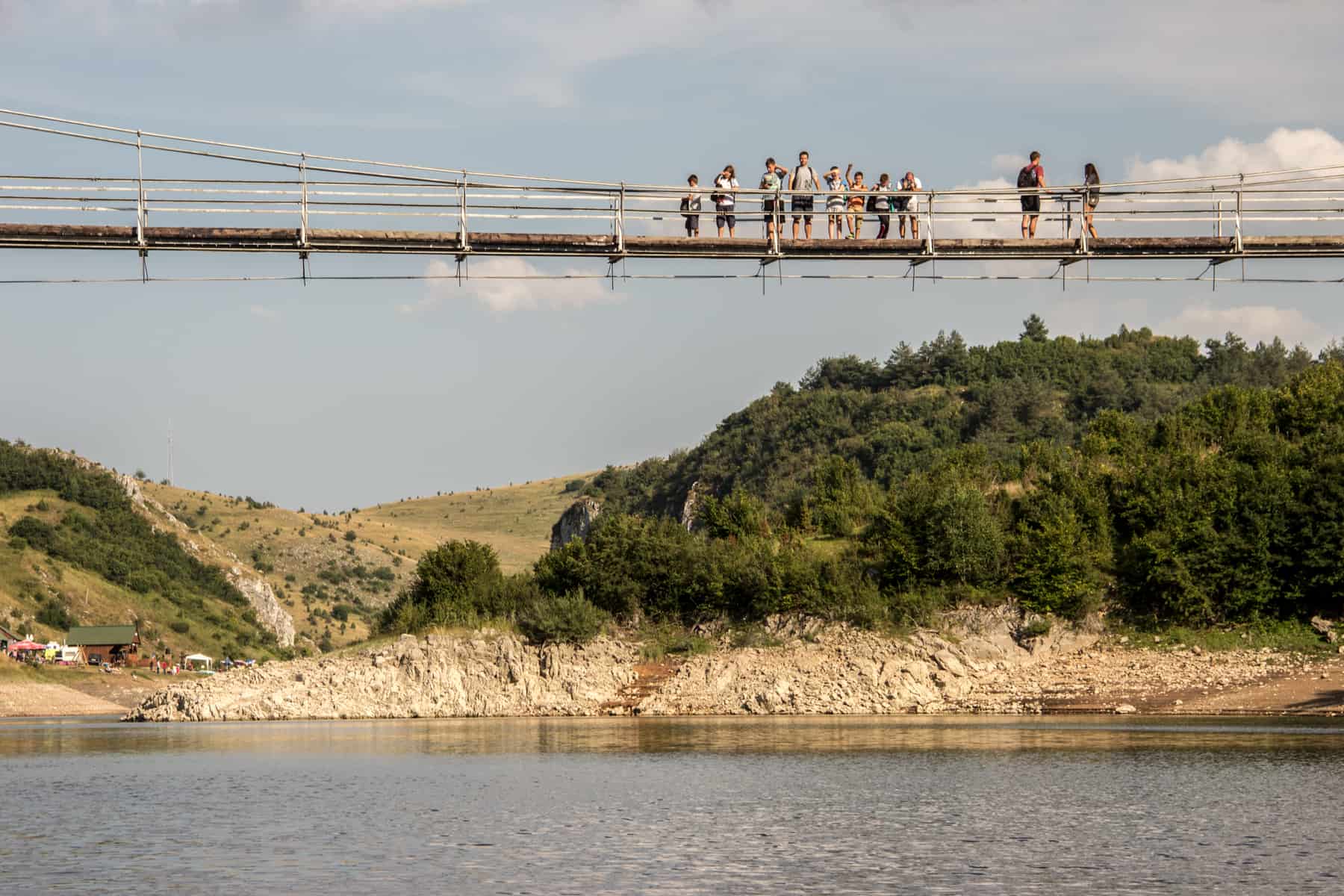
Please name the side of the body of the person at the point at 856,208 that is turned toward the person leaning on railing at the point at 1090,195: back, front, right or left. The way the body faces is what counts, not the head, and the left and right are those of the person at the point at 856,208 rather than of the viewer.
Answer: left

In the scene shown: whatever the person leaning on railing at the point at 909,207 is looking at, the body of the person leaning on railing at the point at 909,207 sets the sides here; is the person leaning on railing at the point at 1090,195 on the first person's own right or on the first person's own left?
on the first person's own left

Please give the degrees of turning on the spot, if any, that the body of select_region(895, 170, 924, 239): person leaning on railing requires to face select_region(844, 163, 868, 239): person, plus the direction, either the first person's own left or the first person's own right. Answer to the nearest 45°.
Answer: approximately 90° to the first person's own right

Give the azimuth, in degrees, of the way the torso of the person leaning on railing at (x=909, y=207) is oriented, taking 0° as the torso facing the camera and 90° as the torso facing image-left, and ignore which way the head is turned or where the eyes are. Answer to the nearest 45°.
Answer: approximately 0°

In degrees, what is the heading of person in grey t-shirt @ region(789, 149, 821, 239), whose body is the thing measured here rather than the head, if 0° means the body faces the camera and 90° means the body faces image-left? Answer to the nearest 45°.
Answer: approximately 0°

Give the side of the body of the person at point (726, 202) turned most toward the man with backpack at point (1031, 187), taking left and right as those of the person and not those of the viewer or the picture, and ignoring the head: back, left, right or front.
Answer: left
